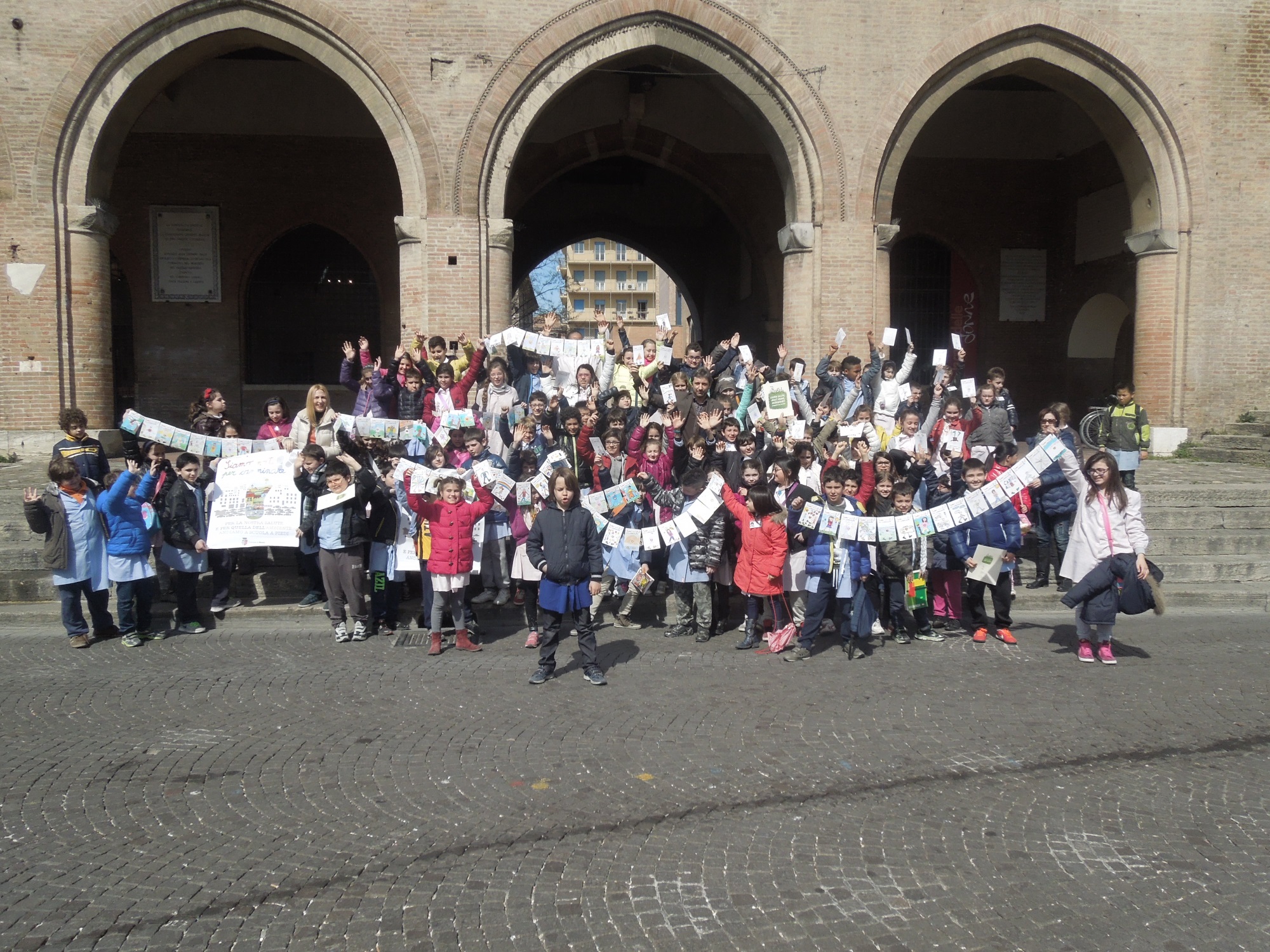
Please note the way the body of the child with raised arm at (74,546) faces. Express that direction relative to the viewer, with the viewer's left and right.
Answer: facing the viewer and to the right of the viewer

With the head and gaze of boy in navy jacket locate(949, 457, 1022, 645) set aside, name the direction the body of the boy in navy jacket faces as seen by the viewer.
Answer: toward the camera

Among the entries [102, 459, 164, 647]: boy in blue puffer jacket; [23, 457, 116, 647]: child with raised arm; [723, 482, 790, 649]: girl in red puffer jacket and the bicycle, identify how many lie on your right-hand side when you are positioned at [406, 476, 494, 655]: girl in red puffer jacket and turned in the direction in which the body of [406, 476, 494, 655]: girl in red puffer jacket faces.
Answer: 2

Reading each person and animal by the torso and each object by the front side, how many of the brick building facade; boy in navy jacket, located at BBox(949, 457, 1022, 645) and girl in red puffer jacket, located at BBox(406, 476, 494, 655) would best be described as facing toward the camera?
3

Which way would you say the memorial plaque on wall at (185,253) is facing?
toward the camera

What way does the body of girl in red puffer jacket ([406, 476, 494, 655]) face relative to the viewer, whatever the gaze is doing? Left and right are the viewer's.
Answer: facing the viewer

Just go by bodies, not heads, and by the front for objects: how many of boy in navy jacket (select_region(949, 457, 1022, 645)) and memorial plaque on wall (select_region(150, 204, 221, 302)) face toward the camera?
2

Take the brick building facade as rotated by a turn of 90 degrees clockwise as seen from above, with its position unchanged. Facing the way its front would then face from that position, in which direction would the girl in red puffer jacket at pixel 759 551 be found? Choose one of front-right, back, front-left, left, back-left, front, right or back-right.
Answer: left

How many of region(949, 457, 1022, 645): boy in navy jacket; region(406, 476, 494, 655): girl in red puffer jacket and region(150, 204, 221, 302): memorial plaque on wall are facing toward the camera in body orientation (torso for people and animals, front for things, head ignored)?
3

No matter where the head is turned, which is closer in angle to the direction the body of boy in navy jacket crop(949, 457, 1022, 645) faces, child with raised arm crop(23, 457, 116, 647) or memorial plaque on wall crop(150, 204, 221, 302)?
the child with raised arm

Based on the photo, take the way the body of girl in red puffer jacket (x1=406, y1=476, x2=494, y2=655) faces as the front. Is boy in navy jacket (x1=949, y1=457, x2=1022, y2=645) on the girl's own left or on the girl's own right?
on the girl's own left
